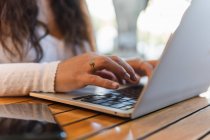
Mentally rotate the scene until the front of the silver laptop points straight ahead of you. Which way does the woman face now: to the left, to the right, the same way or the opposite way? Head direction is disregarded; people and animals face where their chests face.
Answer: the opposite way

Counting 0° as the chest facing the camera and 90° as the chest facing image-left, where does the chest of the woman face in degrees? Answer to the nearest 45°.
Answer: approximately 315°

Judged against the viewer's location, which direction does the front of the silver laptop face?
facing away from the viewer and to the left of the viewer
